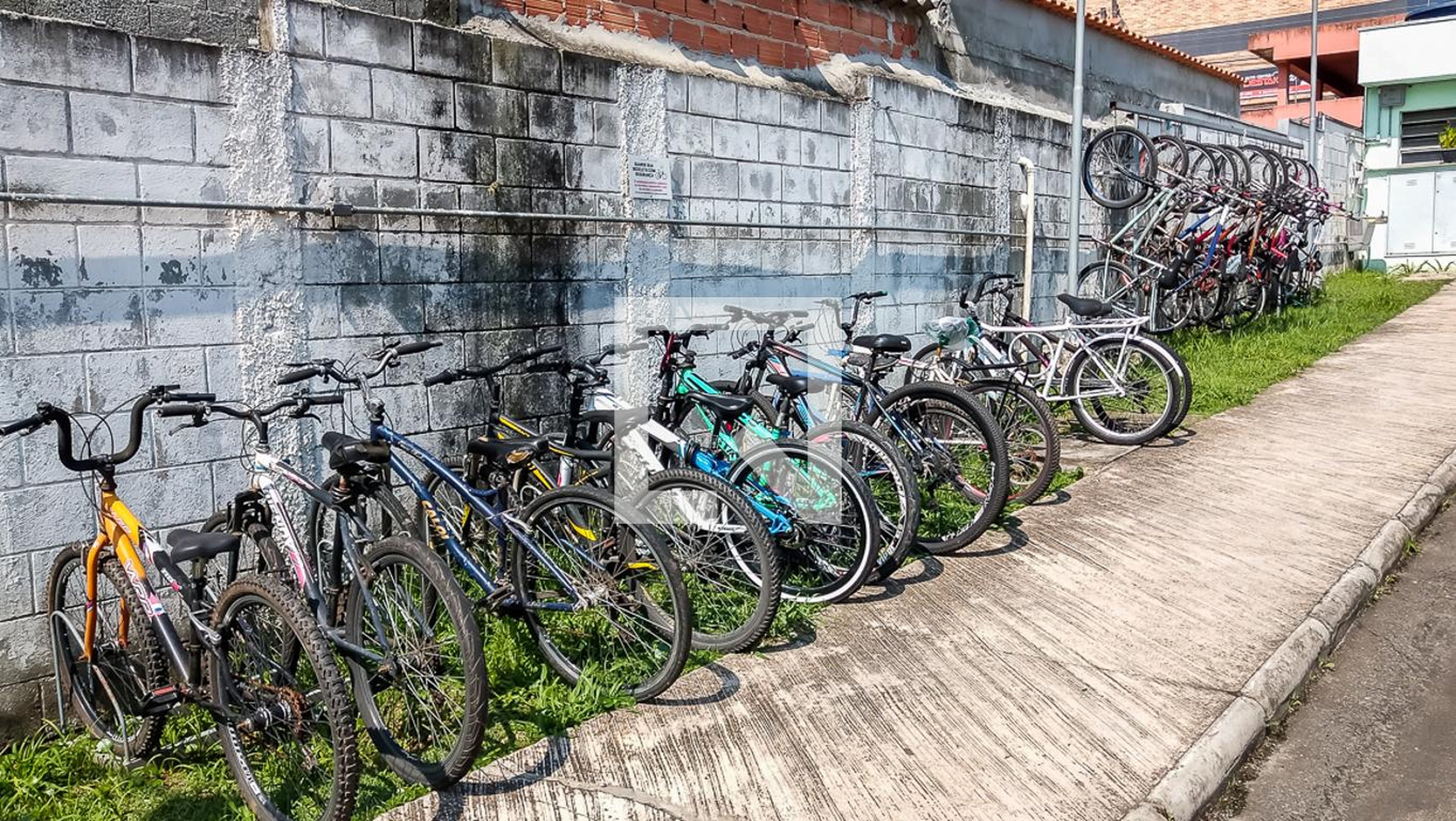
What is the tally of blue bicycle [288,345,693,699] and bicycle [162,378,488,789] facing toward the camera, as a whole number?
0

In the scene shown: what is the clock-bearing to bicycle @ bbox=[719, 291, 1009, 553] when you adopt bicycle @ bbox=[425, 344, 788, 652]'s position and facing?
bicycle @ bbox=[719, 291, 1009, 553] is roughly at 3 o'clock from bicycle @ bbox=[425, 344, 788, 652].

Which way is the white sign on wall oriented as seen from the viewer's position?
toward the camera

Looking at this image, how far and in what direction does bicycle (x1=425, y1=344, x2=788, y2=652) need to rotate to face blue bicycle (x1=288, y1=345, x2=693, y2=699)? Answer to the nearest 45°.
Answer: approximately 90° to its left

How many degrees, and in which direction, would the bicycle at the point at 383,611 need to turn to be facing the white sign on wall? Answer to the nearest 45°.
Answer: approximately 90° to its right

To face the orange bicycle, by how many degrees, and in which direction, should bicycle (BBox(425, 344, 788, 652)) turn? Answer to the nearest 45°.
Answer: approximately 90° to its left

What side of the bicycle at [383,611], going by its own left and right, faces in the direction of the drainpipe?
right

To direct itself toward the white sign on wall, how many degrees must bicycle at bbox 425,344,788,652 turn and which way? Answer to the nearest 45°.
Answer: approximately 45° to its right

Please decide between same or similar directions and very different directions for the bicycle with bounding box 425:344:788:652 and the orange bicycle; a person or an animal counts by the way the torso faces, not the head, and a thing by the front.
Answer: same or similar directions

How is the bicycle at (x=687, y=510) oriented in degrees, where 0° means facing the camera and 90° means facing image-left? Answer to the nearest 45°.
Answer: approximately 135°

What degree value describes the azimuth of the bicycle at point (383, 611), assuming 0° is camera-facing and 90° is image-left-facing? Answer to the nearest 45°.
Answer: approximately 135°

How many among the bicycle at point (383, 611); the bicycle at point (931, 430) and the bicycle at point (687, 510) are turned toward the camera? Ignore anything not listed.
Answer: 0

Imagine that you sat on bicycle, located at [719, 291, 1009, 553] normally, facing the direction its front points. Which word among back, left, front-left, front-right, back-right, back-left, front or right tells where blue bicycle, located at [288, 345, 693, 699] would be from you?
left

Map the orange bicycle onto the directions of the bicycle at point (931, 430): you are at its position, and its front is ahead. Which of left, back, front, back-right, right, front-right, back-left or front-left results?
left

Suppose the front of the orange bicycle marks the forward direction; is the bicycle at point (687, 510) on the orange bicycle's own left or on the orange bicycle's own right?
on the orange bicycle's own right

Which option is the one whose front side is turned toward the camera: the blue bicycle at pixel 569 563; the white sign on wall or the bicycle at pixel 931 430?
the white sign on wall
